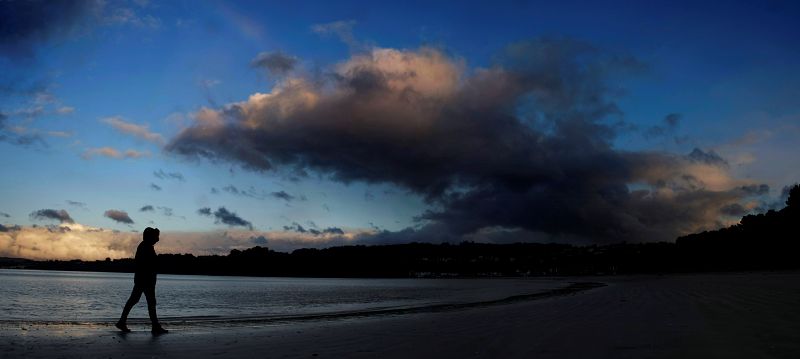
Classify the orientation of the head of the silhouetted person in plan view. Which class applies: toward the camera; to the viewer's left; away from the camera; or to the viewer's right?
to the viewer's right

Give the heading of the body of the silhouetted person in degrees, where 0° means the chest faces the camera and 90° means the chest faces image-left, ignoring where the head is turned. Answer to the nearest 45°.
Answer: approximately 270°
